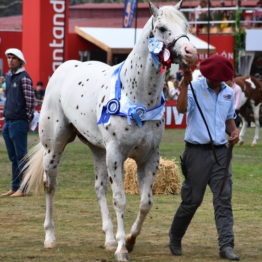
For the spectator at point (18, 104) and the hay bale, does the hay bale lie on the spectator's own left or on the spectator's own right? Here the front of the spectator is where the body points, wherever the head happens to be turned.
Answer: on the spectator's own left

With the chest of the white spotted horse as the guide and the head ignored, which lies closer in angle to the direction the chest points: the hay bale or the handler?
the handler

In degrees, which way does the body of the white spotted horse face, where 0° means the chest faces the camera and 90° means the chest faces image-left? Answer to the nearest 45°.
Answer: approximately 315°

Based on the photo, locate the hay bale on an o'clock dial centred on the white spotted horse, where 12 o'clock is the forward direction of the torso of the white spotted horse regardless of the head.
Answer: The hay bale is roughly at 8 o'clock from the white spotted horse.

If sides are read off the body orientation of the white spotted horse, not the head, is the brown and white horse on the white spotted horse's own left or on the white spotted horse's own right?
on the white spotted horse's own left

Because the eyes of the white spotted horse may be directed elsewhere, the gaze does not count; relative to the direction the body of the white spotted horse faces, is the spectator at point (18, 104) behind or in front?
behind
